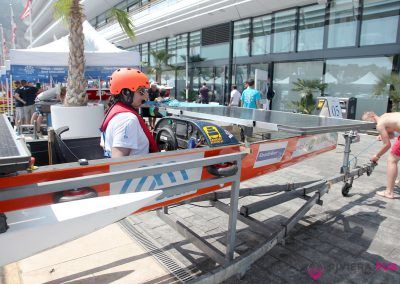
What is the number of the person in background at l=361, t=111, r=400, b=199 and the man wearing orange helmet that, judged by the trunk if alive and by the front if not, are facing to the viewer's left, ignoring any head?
1

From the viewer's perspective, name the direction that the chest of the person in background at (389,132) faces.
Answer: to the viewer's left

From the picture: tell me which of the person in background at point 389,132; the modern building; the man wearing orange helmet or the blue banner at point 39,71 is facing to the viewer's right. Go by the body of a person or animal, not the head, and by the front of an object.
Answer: the man wearing orange helmet

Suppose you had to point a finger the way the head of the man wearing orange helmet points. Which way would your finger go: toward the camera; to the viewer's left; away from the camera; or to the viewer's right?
to the viewer's right

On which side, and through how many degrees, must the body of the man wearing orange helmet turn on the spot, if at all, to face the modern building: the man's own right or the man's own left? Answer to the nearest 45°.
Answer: approximately 45° to the man's own left

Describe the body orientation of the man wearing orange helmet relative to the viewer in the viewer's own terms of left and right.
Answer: facing to the right of the viewer

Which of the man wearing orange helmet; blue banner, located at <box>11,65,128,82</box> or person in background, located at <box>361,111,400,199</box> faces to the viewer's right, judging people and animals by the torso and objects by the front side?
the man wearing orange helmet
